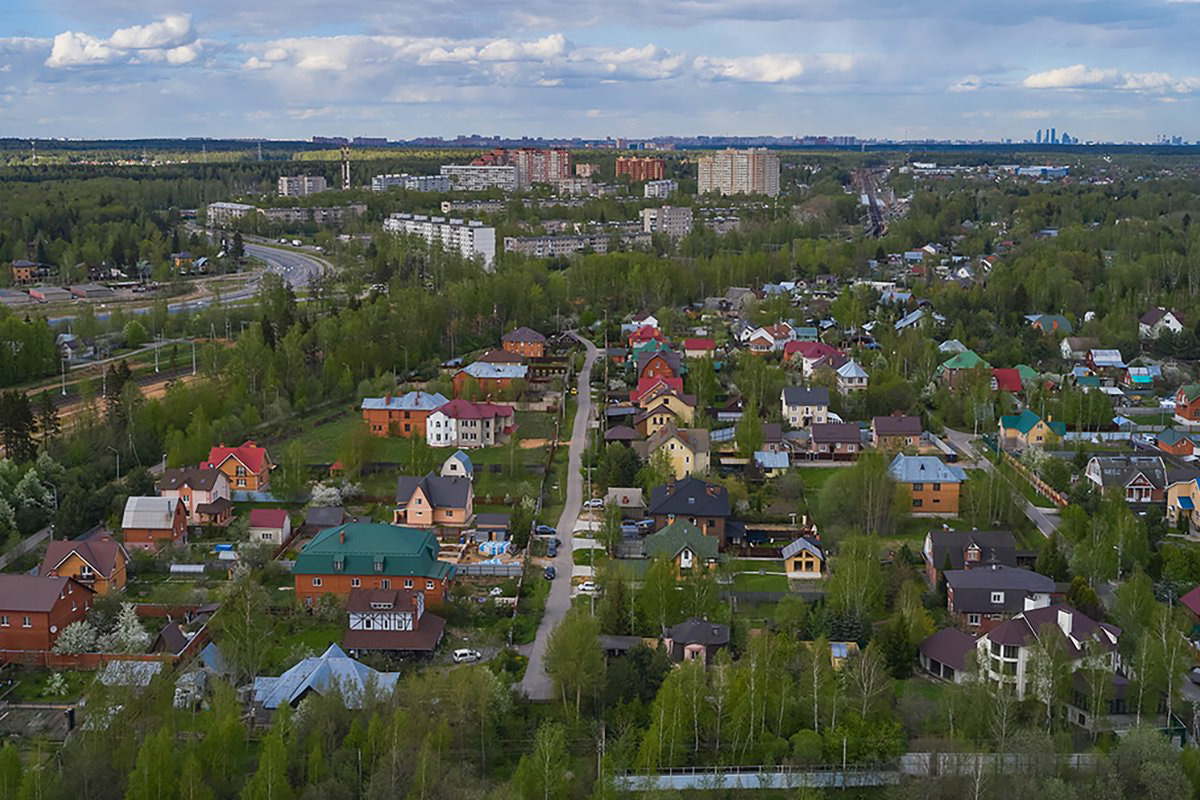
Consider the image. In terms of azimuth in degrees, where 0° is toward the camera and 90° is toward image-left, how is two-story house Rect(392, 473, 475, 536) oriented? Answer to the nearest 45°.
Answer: approximately 0°

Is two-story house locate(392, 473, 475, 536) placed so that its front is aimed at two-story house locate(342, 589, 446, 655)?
yes

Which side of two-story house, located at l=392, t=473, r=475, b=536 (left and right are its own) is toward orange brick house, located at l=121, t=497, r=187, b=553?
right

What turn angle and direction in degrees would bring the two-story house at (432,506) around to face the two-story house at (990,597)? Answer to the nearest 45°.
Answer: approximately 45° to its left

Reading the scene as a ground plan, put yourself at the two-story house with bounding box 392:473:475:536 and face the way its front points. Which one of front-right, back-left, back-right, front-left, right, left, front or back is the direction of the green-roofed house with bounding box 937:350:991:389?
back-left

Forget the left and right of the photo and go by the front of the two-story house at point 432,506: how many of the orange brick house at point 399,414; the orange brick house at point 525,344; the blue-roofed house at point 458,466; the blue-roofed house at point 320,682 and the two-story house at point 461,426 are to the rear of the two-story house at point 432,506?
4

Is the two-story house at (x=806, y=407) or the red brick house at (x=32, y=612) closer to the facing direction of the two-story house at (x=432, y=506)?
the red brick house

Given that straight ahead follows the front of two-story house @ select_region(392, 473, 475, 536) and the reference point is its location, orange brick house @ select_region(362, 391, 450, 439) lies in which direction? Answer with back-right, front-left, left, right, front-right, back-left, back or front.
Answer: back

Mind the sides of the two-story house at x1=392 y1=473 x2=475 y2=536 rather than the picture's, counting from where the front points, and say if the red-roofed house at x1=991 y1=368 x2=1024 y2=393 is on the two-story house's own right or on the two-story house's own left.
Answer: on the two-story house's own left

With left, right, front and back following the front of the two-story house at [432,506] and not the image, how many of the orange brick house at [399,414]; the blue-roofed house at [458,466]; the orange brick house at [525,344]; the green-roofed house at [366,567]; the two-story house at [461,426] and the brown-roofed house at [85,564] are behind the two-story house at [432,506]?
4

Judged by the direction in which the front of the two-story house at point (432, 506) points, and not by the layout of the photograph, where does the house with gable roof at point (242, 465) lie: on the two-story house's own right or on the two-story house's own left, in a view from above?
on the two-story house's own right

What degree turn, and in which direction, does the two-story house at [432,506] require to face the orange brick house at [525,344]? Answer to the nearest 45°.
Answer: approximately 180°
